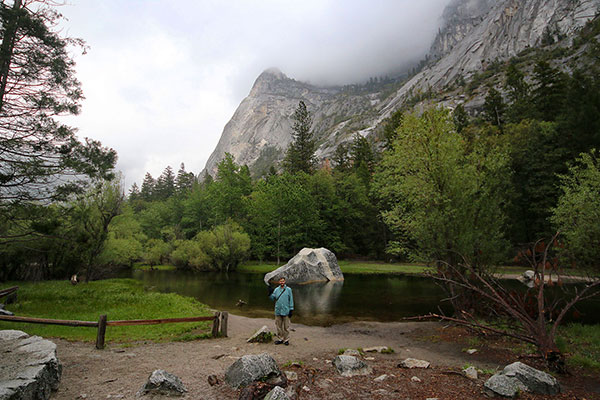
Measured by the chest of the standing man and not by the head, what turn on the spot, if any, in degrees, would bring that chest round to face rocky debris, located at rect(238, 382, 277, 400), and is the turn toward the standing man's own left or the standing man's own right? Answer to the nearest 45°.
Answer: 0° — they already face it

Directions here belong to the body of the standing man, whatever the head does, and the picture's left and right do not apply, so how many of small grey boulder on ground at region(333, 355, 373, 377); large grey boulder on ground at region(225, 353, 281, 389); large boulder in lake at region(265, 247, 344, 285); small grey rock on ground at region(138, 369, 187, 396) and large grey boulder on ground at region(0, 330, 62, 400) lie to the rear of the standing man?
1

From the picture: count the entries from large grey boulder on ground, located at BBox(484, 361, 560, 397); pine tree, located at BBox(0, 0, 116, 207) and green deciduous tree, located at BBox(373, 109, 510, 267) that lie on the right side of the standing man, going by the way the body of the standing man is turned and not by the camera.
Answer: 1

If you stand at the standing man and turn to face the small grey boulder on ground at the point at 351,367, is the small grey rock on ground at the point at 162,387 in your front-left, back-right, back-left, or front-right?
front-right

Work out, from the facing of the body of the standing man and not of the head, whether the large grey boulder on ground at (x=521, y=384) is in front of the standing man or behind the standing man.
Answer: in front

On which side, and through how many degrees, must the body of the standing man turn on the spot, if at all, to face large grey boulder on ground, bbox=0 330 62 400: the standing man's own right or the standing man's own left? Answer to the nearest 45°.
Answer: approximately 45° to the standing man's own right

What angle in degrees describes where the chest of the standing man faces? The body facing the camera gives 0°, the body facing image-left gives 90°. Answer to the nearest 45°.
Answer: approximately 0°

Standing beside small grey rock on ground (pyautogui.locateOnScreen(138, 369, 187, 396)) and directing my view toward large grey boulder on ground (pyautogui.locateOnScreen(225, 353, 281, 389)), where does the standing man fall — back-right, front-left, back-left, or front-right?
front-left

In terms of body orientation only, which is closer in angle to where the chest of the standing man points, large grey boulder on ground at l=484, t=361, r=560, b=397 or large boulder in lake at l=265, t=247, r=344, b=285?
the large grey boulder on ground

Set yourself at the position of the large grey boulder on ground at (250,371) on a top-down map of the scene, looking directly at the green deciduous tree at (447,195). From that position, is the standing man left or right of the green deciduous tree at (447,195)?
left

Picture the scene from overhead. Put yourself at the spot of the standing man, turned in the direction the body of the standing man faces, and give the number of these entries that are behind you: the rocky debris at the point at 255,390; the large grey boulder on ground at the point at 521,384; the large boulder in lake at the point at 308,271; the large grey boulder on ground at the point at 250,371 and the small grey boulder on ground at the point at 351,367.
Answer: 1

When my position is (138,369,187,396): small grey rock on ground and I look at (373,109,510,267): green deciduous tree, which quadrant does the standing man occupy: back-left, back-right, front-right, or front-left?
front-left

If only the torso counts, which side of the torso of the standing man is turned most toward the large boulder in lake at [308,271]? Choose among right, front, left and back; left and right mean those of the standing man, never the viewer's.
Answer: back

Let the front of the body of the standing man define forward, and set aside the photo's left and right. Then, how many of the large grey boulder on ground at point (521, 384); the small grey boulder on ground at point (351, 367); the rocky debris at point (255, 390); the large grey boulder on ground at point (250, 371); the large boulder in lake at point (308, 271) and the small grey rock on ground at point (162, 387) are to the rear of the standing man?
1

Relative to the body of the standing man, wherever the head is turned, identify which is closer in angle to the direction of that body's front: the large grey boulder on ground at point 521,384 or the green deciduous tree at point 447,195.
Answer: the large grey boulder on ground

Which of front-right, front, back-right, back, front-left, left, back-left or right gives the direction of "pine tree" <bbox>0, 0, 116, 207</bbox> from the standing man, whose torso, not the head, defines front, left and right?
right
